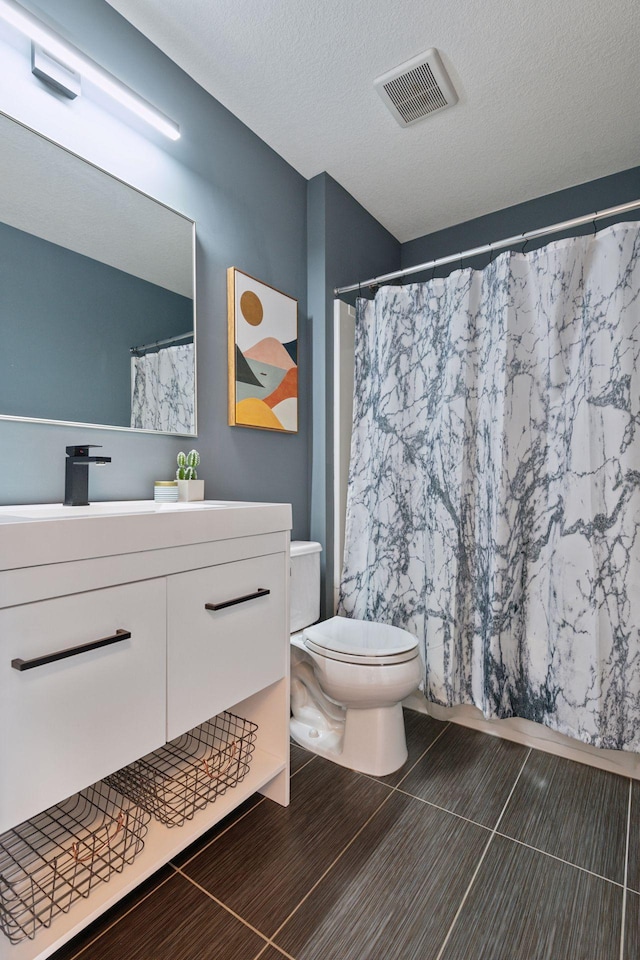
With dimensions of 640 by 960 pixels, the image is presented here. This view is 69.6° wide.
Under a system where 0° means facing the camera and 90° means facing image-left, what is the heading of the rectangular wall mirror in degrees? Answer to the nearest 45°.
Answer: approximately 315°

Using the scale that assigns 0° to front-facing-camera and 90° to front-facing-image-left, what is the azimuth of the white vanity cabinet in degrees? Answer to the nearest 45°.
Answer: approximately 315°

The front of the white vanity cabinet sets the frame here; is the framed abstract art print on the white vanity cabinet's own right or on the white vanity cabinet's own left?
on the white vanity cabinet's own left
